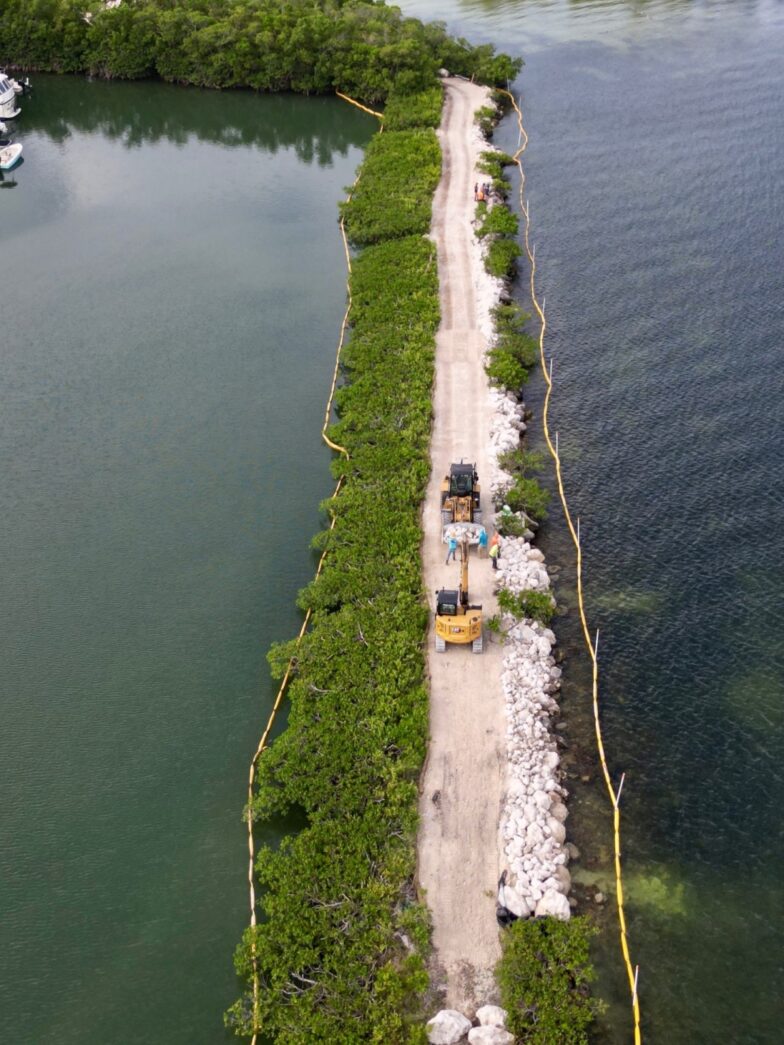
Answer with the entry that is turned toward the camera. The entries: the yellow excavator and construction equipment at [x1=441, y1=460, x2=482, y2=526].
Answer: the construction equipment

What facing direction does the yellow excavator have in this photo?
away from the camera

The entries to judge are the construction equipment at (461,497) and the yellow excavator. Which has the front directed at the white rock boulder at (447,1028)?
the construction equipment

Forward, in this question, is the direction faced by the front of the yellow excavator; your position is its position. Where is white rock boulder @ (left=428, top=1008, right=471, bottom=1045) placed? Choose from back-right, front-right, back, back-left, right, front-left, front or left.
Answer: back

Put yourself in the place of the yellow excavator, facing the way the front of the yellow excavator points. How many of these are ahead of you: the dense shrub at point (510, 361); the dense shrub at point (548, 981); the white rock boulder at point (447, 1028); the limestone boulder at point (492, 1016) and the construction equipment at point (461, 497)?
2

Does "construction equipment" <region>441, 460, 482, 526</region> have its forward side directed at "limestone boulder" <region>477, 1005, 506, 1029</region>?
yes

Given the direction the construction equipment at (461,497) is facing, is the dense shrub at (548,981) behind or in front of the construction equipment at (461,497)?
in front

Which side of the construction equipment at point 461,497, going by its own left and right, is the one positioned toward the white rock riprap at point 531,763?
front

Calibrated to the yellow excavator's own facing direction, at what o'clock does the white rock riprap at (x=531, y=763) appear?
The white rock riprap is roughly at 5 o'clock from the yellow excavator.

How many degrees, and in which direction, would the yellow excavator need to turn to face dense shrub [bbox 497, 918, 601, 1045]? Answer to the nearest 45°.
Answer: approximately 180°

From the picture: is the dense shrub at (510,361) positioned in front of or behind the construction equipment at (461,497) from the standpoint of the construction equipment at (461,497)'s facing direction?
behind

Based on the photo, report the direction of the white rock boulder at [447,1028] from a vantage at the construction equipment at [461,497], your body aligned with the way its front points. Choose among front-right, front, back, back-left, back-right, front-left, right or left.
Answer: front

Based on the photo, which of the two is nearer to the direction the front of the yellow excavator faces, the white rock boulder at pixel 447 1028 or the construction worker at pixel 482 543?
the construction worker

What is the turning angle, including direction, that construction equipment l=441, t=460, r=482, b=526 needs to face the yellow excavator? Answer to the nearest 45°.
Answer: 0° — it already faces it

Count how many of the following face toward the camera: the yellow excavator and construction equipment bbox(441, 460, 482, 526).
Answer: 1

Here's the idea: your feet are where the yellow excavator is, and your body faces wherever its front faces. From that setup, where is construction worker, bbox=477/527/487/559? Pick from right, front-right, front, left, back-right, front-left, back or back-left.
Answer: front

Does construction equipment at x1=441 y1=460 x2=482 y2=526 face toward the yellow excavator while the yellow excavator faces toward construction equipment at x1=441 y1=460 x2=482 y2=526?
yes

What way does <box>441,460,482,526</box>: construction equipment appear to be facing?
toward the camera

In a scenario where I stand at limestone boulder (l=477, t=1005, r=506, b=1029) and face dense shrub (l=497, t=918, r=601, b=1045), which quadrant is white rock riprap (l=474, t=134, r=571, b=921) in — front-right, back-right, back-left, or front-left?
front-left

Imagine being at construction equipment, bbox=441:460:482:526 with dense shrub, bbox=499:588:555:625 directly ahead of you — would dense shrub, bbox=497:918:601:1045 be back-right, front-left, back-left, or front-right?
front-right

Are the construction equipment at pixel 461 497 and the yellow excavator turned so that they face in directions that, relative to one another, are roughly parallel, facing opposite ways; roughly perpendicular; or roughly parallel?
roughly parallel, facing opposite ways
